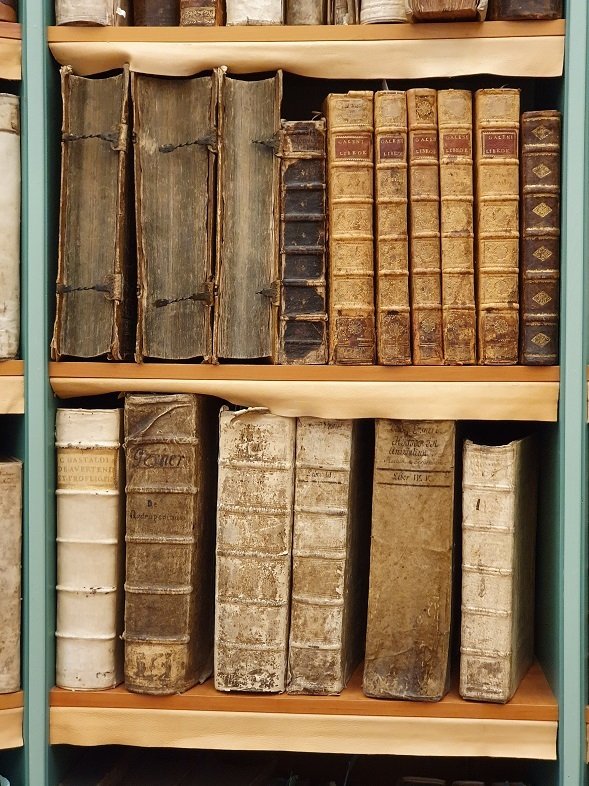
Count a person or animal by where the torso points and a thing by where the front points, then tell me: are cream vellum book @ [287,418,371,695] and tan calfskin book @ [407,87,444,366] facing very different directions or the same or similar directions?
same or similar directions

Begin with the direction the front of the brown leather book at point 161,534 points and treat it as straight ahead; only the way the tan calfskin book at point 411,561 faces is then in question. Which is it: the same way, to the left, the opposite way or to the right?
the same way
